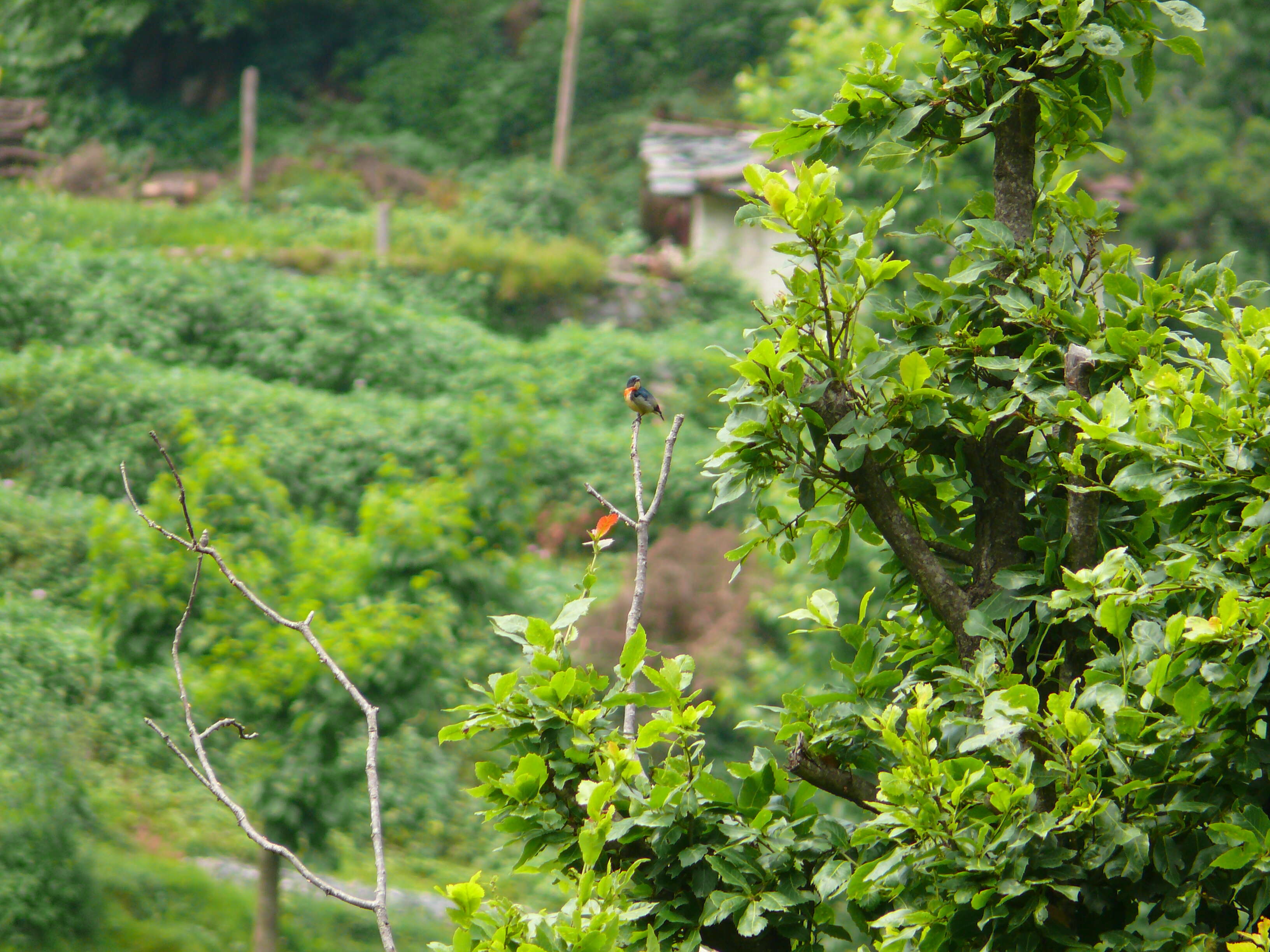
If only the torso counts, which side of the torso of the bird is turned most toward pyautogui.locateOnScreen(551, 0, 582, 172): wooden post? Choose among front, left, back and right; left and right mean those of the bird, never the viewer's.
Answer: right

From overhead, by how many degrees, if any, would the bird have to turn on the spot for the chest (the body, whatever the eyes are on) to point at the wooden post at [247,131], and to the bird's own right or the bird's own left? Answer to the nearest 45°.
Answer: approximately 90° to the bird's own right

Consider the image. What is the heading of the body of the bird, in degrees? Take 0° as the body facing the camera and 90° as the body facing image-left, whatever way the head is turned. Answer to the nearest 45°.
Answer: approximately 90°

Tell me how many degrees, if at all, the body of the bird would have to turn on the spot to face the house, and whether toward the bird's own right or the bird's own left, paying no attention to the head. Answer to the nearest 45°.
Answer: approximately 90° to the bird's own right

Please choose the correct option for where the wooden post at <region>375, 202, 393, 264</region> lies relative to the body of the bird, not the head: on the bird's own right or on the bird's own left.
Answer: on the bird's own right

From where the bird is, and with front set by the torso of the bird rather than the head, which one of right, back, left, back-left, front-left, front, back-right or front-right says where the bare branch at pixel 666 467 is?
left
